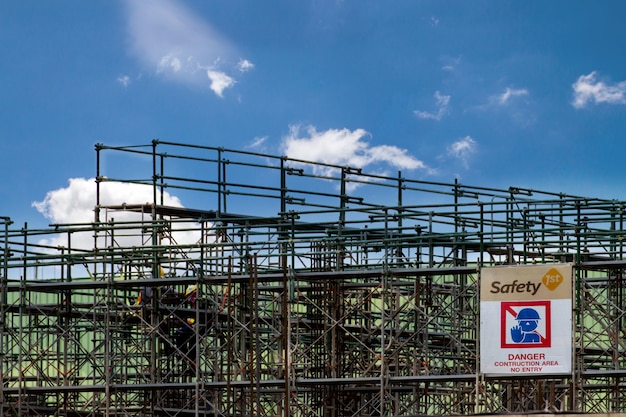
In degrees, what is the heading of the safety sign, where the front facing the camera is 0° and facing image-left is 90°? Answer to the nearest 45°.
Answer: approximately 0°
